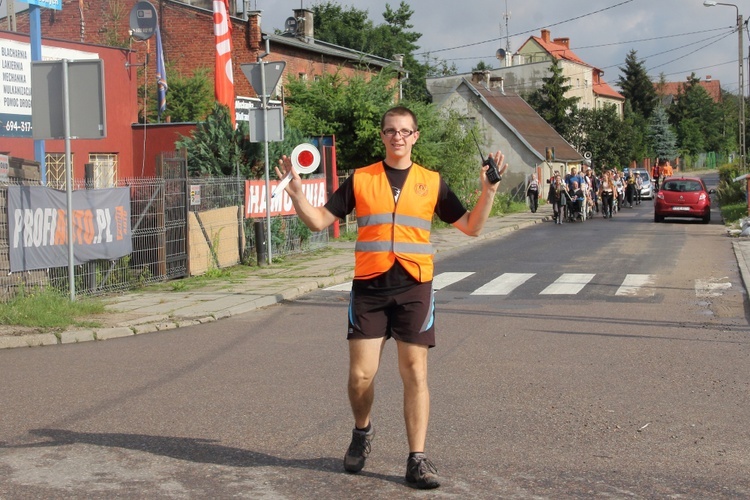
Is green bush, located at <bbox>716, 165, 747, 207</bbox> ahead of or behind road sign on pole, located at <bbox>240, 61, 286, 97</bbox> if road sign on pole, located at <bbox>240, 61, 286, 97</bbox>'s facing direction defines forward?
ahead

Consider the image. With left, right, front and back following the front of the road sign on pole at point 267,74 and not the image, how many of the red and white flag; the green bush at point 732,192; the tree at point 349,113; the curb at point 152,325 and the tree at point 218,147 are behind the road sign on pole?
1

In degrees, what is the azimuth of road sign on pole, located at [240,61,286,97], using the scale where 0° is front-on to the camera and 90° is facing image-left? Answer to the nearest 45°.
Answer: approximately 180°

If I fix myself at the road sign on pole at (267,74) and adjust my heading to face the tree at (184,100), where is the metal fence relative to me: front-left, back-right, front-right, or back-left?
back-left

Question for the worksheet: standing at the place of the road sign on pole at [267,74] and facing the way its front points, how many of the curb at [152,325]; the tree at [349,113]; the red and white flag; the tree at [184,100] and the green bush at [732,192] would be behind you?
1

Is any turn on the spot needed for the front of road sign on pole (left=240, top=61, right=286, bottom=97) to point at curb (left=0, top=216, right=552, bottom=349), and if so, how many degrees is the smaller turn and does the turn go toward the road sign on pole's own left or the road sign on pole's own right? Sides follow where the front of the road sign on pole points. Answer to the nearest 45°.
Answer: approximately 180°

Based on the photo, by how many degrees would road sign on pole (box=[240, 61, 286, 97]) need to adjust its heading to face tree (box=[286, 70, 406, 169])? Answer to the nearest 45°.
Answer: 0° — it already faces it

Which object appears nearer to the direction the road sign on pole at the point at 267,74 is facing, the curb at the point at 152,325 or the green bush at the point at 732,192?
the green bush
